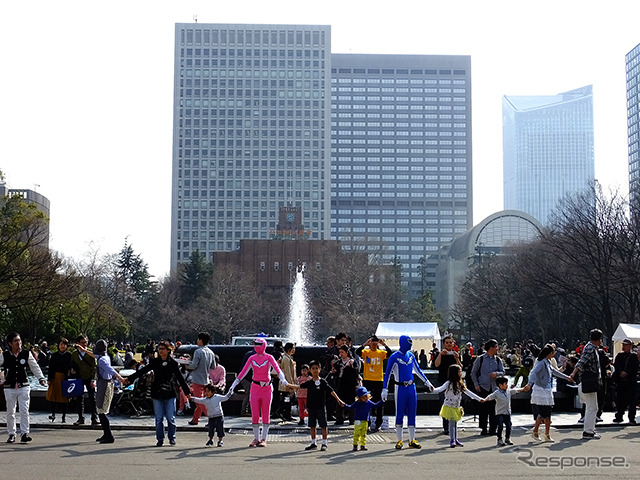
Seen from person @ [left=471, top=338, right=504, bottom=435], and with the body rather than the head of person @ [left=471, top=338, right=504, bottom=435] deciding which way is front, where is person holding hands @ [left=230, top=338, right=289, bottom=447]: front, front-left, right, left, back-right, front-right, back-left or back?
right

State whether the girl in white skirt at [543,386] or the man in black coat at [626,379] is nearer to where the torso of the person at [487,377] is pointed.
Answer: the girl in white skirt

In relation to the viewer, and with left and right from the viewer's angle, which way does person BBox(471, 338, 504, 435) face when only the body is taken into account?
facing the viewer and to the right of the viewer

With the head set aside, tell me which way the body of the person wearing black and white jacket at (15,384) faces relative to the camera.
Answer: toward the camera

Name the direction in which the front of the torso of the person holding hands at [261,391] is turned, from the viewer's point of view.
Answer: toward the camera

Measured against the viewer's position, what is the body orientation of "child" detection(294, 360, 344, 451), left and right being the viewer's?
facing the viewer

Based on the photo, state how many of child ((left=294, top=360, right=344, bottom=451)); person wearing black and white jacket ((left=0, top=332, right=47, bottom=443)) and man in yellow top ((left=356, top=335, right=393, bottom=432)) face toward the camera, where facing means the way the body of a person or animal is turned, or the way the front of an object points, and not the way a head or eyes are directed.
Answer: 3

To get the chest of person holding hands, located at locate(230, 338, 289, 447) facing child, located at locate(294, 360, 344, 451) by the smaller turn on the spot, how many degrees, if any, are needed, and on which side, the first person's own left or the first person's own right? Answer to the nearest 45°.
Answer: approximately 90° to the first person's own left

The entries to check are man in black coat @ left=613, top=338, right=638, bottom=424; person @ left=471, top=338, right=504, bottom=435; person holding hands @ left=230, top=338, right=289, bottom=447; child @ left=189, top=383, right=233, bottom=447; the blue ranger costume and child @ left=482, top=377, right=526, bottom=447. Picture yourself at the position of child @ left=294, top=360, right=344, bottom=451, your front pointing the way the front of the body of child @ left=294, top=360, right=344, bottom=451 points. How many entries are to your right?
2

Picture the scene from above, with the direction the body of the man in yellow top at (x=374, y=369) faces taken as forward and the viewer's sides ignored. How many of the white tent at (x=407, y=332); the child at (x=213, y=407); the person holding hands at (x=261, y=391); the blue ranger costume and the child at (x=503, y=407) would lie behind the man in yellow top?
1
